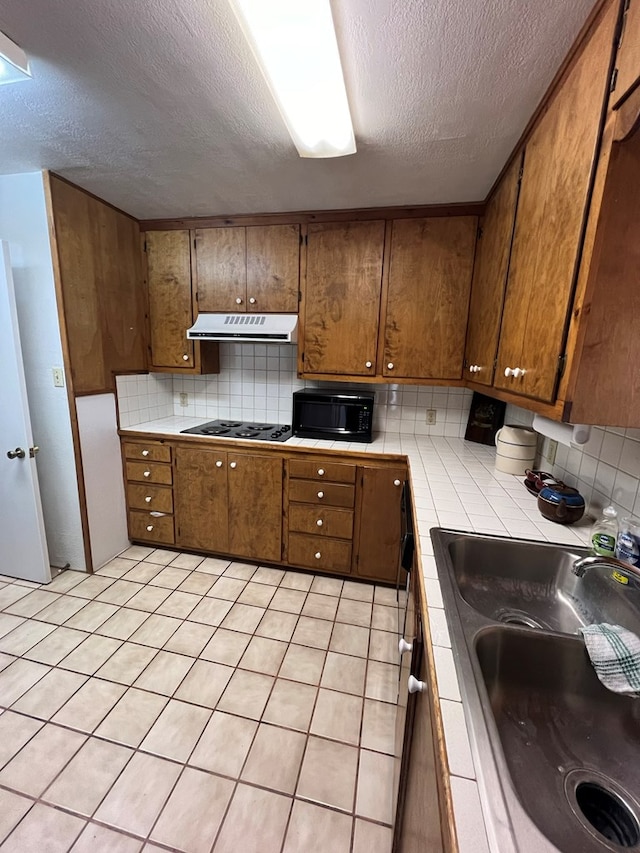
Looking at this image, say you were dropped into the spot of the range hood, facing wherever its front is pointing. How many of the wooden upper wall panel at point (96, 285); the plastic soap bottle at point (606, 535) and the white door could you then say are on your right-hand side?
2

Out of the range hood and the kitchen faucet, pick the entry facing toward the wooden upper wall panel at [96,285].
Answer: the kitchen faucet

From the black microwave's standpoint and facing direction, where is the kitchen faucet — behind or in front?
in front

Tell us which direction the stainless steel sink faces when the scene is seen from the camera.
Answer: facing to the left of the viewer

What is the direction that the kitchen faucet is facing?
to the viewer's left

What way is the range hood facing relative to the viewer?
toward the camera

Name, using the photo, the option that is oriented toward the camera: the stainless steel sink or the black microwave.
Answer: the black microwave

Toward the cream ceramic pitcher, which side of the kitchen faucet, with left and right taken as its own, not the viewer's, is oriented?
right

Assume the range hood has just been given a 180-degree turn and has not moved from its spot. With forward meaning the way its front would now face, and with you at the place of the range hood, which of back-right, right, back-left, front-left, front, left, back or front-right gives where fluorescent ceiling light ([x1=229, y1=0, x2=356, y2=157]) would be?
back

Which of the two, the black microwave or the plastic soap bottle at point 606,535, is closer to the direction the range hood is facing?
the plastic soap bottle

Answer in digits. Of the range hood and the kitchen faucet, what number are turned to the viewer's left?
1

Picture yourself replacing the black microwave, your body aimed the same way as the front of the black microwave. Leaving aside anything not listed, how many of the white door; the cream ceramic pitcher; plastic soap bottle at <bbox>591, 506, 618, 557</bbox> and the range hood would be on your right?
2

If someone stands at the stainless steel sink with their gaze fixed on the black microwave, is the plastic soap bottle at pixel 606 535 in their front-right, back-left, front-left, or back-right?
front-right

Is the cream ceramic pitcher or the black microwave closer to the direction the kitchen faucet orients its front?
the black microwave

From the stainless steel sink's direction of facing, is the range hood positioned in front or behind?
in front

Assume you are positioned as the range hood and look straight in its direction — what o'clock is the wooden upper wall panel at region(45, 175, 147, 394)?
The wooden upper wall panel is roughly at 3 o'clock from the range hood.

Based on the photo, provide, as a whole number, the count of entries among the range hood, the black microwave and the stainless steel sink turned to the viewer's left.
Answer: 1

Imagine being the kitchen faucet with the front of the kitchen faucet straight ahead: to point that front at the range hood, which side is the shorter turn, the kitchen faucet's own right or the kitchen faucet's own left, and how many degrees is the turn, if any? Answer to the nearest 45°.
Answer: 0° — it already faces it
